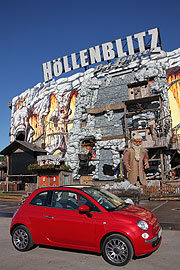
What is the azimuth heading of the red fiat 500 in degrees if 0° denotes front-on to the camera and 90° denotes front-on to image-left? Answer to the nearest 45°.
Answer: approximately 315°

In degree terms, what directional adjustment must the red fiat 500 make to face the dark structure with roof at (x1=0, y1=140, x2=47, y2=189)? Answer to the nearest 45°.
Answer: approximately 135° to its left
